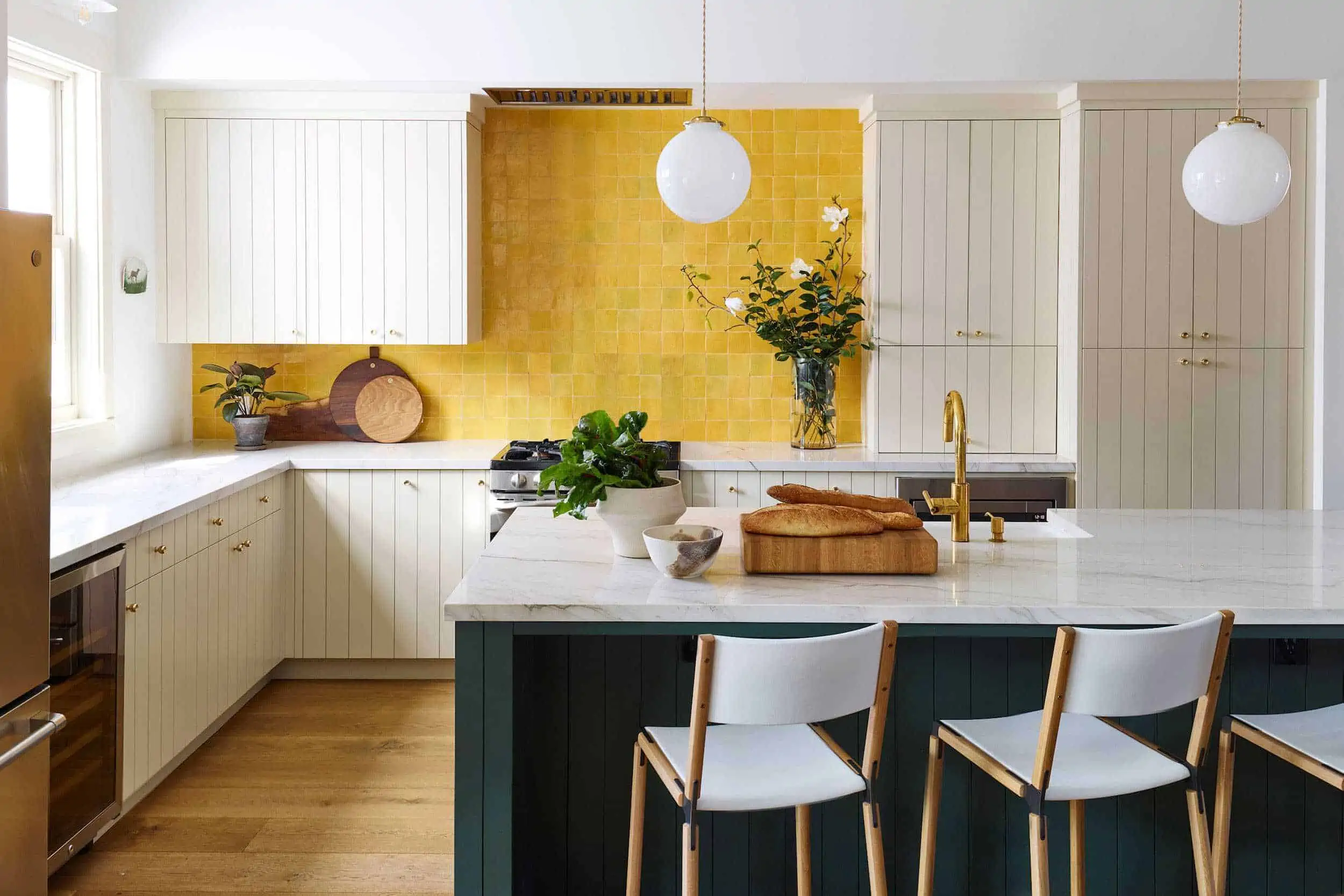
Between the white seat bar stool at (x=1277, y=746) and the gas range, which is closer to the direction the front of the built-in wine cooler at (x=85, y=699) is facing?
the white seat bar stool

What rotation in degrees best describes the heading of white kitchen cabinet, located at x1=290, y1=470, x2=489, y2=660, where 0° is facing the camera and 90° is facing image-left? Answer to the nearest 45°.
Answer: approximately 0°

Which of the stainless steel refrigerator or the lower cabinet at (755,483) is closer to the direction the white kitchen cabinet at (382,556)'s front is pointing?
the stainless steel refrigerator

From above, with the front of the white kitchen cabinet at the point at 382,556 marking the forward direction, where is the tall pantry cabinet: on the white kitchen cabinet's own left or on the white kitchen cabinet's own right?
on the white kitchen cabinet's own left
